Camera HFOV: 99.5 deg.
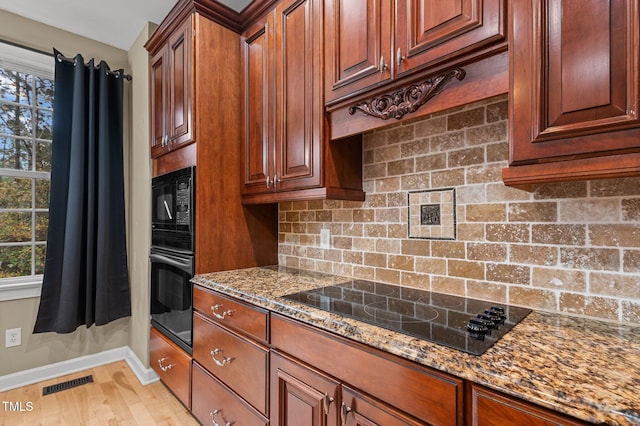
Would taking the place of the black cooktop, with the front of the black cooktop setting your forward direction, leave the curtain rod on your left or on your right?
on your right

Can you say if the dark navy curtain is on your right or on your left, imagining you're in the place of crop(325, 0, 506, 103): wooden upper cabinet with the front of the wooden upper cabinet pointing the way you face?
on your right

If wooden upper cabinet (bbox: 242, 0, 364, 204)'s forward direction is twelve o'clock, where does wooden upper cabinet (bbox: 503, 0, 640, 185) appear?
wooden upper cabinet (bbox: 503, 0, 640, 185) is roughly at 9 o'clock from wooden upper cabinet (bbox: 242, 0, 364, 204).

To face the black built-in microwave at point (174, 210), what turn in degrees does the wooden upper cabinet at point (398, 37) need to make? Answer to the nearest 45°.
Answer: approximately 45° to its right

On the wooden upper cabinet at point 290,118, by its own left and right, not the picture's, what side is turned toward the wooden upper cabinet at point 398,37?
left

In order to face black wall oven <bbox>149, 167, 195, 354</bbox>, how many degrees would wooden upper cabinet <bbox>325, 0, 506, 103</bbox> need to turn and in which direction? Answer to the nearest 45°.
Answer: approximately 45° to its right
